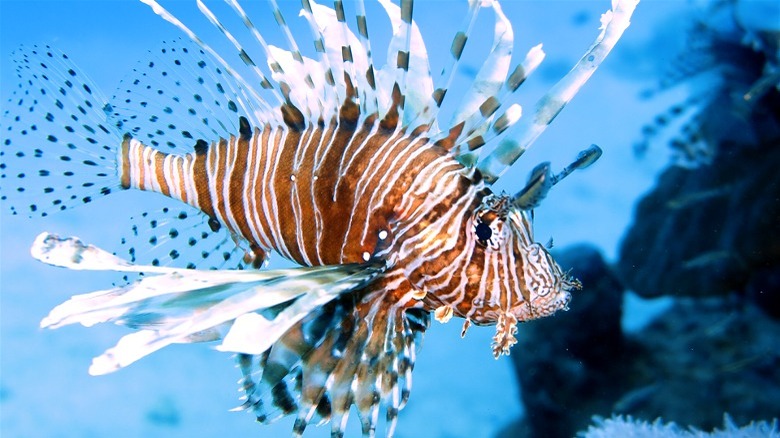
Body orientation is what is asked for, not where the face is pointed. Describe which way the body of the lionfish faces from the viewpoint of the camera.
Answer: to the viewer's right

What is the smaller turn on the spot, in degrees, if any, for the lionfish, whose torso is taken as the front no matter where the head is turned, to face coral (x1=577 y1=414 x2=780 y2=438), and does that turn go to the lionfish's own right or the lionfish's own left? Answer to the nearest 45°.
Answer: approximately 45° to the lionfish's own left

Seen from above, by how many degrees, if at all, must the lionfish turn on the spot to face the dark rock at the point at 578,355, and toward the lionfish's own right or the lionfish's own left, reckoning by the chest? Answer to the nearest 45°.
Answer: approximately 45° to the lionfish's own left
